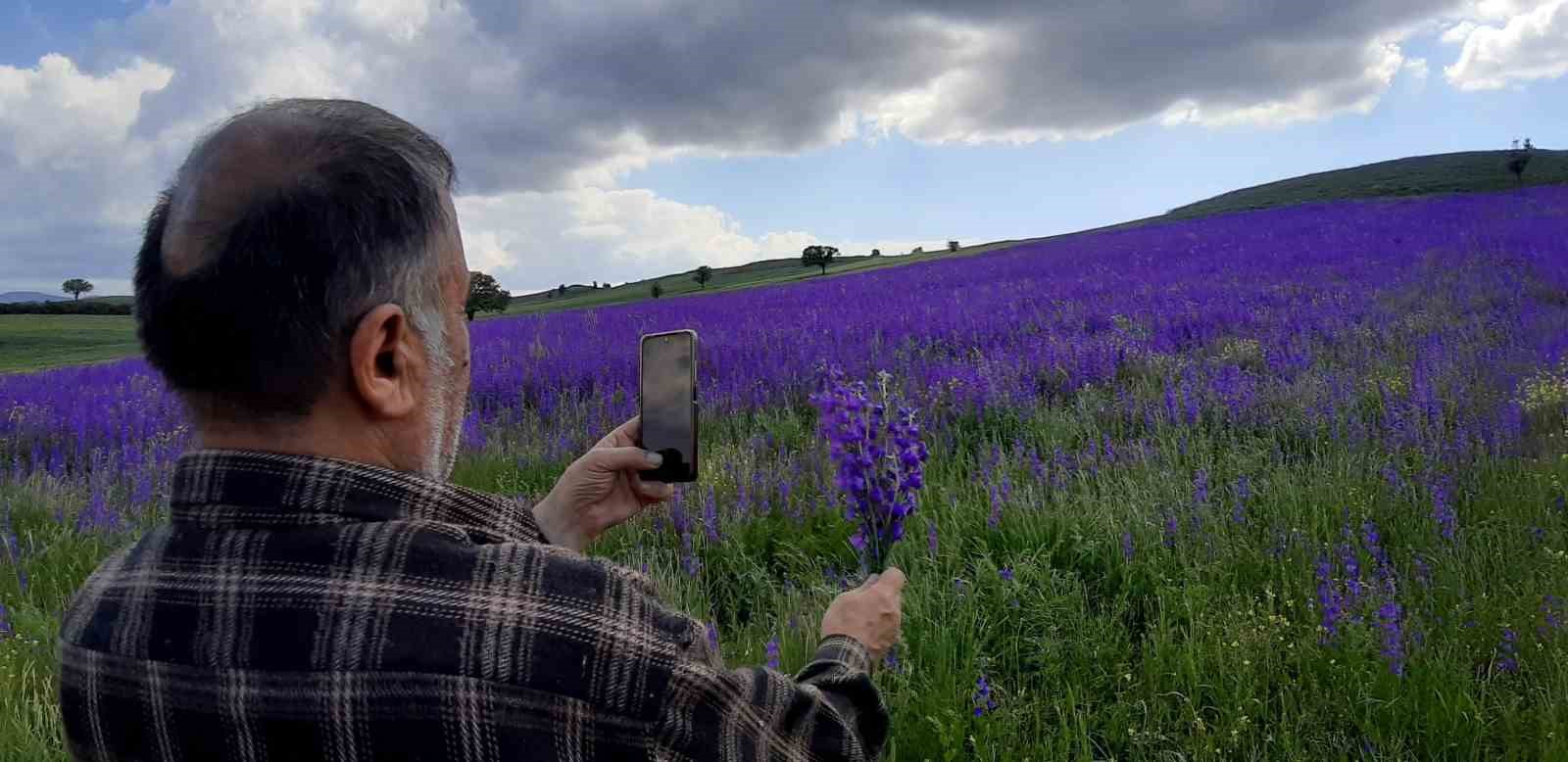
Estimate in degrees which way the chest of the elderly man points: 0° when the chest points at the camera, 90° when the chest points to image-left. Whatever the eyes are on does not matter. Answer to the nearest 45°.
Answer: approximately 225°

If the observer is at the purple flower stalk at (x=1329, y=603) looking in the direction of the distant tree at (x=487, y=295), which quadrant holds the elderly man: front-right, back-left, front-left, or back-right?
back-left

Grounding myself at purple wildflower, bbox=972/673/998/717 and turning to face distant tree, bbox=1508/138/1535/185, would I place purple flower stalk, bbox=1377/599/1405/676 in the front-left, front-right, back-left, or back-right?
front-right

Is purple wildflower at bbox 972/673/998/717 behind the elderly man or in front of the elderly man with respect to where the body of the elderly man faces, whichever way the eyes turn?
in front

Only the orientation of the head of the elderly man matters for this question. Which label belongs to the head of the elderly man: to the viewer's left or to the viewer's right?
to the viewer's right

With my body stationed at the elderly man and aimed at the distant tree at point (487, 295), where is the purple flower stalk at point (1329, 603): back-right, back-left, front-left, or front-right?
front-right

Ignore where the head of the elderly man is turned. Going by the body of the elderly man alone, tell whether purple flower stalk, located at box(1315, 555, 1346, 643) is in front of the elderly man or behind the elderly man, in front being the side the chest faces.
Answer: in front
